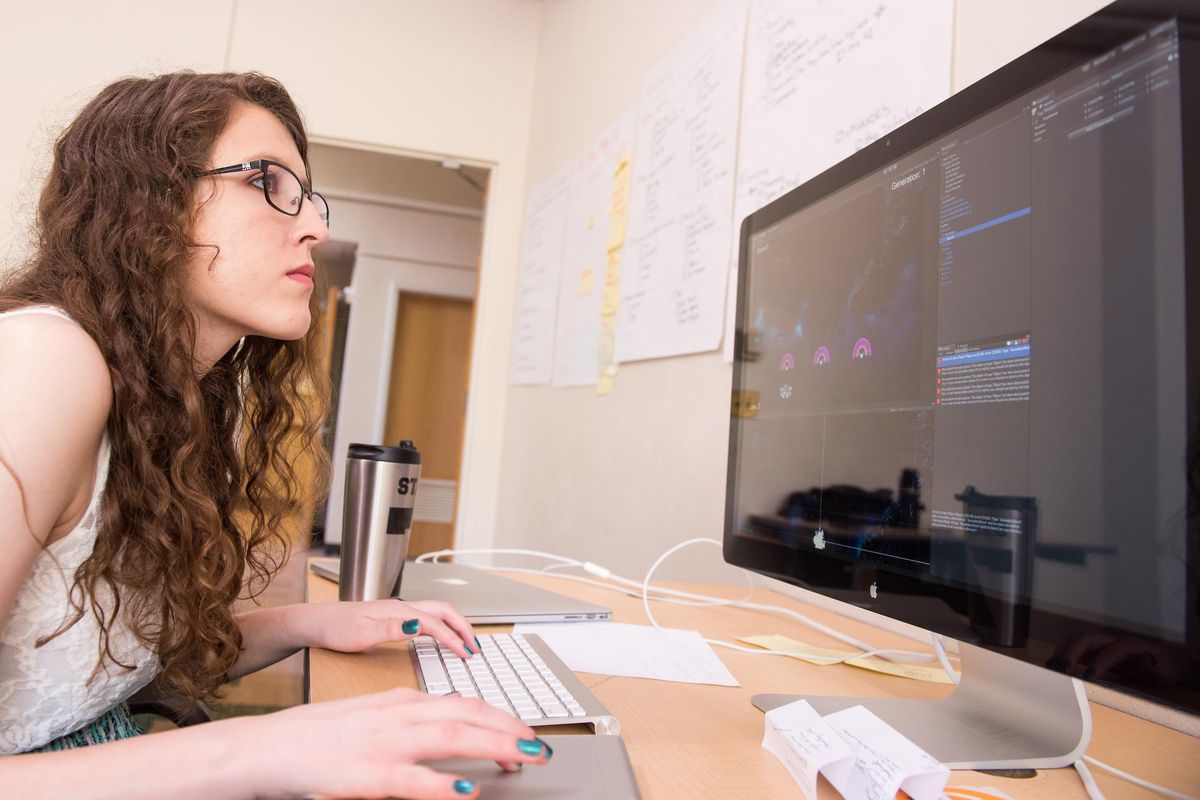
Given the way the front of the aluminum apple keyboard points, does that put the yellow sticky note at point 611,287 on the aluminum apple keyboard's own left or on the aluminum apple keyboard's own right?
on the aluminum apple keyboard's own right

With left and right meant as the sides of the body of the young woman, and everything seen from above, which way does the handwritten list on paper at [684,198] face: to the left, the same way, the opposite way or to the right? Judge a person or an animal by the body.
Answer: the opposite way

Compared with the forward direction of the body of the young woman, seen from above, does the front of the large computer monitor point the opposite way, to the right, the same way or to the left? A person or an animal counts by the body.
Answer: the opposite way

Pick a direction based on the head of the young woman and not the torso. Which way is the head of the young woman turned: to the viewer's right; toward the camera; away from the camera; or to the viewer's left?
to the viewer's right

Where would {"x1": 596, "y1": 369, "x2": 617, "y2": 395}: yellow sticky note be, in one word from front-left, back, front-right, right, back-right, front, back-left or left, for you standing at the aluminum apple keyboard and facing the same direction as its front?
right

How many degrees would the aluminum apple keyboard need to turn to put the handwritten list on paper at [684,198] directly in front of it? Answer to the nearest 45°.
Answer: approximately 90° to its right

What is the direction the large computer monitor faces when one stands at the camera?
facing the viewer and to the left of the viewer

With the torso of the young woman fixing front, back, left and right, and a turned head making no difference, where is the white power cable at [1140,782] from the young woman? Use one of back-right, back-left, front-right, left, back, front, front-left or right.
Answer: front-right

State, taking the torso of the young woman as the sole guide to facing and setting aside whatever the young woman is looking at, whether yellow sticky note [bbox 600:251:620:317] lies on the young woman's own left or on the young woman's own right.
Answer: on the young woman's own left

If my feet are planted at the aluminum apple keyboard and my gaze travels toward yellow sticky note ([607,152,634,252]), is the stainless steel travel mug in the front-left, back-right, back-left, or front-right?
front-left

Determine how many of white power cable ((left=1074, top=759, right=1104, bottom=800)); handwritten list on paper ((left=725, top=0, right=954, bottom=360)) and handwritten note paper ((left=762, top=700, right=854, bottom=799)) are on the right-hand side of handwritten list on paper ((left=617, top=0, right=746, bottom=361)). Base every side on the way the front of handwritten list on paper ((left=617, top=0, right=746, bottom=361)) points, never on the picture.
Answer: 0

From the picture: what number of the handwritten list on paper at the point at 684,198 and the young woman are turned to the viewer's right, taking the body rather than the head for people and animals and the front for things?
1

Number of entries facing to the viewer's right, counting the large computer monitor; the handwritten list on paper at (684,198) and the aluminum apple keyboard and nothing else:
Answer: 0

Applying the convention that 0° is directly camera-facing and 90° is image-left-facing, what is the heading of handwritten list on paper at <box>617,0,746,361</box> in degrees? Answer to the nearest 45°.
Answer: approximately 45°

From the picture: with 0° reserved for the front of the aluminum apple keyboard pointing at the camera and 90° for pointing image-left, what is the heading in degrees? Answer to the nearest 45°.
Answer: approximately 90°

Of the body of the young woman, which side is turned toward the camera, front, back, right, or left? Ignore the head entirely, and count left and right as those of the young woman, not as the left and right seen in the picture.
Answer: right

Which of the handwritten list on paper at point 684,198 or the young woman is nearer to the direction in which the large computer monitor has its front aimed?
the young woman
